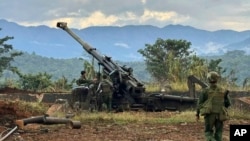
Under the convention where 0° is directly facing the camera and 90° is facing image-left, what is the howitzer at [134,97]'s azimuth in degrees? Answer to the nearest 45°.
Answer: approximately 90°

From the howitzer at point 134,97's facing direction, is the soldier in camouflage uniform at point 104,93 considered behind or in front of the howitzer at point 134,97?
in front

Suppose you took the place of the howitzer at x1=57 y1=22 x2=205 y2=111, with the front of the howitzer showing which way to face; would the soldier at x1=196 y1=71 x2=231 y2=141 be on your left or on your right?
on your left

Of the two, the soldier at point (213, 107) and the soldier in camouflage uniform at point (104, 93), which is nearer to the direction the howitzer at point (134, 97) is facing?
the soldier in camouflage uniform
